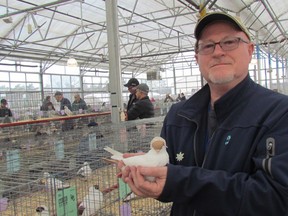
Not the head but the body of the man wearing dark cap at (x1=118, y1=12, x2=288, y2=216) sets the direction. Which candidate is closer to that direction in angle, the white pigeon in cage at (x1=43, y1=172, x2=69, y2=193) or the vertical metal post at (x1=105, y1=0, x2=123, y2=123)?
the white pigeon in cage
